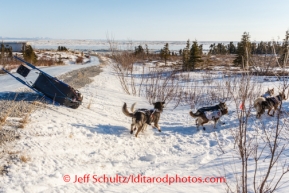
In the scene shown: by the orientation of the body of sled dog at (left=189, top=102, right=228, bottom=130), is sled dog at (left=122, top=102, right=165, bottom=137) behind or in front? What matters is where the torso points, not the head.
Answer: behind

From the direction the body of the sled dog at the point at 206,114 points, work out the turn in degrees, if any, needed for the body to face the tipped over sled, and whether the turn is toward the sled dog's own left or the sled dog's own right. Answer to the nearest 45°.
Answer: approximately 180°

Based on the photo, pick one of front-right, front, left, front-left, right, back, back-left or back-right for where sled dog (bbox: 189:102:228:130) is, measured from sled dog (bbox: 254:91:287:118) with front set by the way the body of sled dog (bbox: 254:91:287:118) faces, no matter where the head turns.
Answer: back

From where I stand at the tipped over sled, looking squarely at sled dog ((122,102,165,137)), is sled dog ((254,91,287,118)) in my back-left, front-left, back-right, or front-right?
front-left

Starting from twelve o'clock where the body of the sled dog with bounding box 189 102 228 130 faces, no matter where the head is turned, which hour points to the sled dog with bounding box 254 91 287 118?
the sled dog with bounding box 254 91 287 118 is roughly at 11 o'clock from the sled dog with bounding box 189 102 228 130.

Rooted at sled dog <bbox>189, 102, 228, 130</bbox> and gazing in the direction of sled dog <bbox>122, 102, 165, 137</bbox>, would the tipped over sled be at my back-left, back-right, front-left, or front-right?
front-right

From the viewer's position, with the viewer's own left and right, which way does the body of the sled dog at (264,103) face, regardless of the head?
facing away from the viewer and to the right of the viewer

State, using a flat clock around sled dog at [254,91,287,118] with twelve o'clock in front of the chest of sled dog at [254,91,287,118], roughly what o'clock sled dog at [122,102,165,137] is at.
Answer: sled dog at [122,102,165,137] is roughly at 6 o'clock from sled dog at [254,91,287,118].

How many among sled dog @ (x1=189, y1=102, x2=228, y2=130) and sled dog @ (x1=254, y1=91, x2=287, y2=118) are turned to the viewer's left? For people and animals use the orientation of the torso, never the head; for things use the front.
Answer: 0

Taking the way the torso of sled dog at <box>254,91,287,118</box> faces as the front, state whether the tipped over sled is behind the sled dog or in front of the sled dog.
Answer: behind

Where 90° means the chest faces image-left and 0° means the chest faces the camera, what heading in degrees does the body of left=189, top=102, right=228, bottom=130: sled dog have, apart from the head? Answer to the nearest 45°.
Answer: approximately 270°
